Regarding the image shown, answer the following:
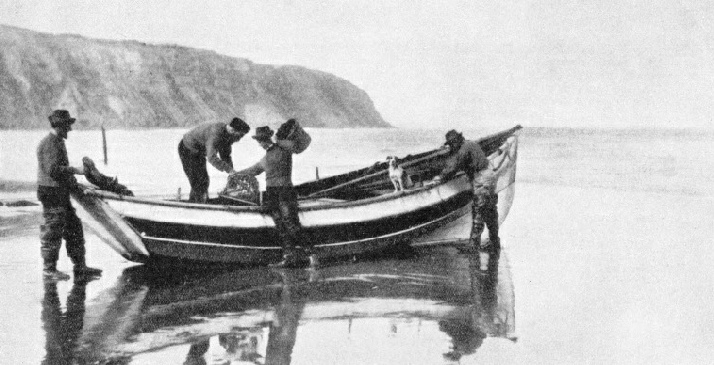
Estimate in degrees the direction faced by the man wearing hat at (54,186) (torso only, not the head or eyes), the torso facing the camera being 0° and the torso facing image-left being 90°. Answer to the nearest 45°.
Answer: approximately 270°

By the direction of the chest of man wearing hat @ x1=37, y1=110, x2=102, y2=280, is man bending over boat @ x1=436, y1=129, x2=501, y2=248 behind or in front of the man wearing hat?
in front

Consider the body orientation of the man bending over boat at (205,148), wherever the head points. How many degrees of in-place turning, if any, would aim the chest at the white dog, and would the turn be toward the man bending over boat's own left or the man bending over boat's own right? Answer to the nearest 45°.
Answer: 0° — they already face it

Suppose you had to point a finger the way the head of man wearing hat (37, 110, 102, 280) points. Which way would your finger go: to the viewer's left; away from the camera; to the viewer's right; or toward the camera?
to the viewer's right

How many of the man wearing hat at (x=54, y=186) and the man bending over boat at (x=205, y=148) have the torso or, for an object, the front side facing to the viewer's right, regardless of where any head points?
2

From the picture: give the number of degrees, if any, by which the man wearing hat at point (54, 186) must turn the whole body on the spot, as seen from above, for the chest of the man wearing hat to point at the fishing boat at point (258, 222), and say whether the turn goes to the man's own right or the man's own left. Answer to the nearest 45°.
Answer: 0° — they already face it

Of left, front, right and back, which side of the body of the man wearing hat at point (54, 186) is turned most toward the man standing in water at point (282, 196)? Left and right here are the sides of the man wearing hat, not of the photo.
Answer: front

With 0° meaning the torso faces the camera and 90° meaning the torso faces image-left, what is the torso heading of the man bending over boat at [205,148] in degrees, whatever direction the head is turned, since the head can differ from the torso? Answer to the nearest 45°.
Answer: approximately 270°

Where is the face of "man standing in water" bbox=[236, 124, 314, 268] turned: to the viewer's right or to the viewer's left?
to the viewer's left

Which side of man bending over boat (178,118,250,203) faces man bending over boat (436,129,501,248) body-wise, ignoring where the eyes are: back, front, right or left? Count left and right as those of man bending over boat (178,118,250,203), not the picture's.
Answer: front

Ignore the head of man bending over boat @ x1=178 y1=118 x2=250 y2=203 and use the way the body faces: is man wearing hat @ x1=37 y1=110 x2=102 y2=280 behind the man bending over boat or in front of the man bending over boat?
behind
